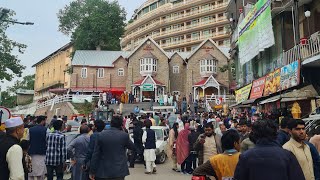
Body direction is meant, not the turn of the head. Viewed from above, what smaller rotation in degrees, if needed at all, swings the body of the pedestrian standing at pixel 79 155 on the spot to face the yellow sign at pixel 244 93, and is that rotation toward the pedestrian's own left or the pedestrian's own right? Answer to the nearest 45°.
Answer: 0° — they already face it

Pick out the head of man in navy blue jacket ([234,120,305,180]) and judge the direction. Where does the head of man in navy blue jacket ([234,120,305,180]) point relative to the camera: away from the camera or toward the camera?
away from the camera

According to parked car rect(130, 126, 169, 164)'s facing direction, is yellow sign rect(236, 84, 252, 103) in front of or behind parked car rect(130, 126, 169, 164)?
behind

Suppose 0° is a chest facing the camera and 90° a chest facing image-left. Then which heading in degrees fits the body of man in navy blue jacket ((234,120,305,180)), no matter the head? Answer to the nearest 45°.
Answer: approximately 180°

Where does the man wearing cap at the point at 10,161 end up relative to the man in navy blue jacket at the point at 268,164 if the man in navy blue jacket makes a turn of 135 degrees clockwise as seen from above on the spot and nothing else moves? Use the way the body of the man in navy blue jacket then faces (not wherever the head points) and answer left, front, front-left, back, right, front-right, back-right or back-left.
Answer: back-right

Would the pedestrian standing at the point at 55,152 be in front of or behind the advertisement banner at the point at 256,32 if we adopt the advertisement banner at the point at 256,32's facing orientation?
in front

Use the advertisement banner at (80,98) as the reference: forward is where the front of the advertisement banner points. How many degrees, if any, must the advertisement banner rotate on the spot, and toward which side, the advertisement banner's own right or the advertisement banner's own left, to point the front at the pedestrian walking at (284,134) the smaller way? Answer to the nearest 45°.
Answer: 0° — it already faces them

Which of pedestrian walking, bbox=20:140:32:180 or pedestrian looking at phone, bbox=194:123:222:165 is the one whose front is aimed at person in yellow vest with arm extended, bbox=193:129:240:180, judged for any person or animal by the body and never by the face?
pedestrian looking at phone, bbox=194:123:222:165

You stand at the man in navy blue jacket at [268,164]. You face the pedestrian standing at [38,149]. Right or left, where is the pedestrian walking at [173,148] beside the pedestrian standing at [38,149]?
right
